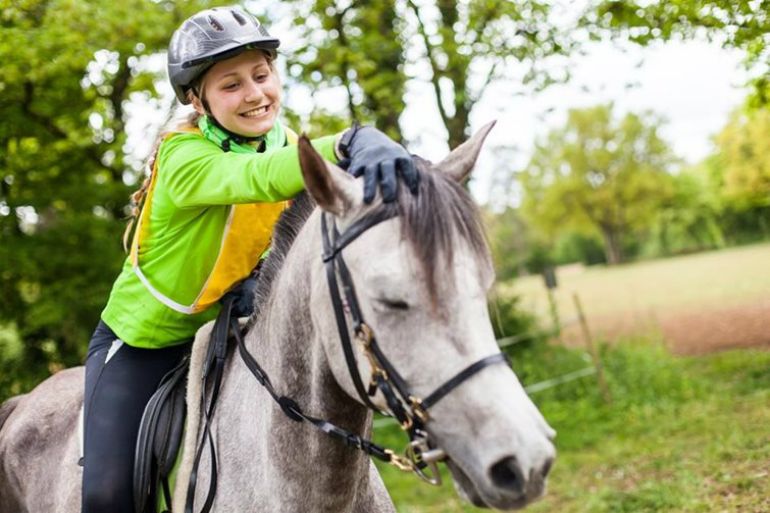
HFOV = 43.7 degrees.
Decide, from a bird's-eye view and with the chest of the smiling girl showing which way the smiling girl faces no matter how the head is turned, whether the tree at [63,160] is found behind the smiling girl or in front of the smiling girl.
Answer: behind

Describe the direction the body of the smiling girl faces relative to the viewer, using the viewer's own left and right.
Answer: facing the viewer and to the right of the viewer

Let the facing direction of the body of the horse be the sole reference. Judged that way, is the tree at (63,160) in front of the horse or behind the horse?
behind

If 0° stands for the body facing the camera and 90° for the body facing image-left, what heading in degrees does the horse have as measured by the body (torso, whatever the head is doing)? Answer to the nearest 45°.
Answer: approximately 315°

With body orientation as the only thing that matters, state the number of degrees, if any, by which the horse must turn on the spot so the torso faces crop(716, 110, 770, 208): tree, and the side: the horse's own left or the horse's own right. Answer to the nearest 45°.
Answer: approximately 90° to the horse's own left

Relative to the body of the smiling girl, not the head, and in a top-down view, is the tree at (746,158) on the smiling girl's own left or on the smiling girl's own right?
on the smiling girl's own left

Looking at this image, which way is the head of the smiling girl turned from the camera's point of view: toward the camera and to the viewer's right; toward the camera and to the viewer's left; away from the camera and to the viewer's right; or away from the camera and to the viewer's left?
toward the camera and to the viewer's right
